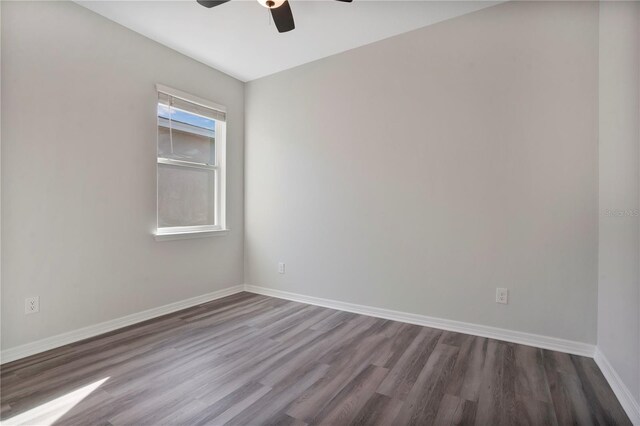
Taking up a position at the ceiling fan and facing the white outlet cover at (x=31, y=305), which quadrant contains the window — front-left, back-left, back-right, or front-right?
front-right

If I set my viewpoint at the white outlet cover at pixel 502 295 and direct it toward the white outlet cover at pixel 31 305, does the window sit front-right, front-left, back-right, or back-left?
front-right

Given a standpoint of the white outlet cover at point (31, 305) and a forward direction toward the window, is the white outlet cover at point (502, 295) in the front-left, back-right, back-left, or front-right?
front-right

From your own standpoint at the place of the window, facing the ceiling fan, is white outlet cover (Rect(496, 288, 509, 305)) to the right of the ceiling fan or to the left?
left

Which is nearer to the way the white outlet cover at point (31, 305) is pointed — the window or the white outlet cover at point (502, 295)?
the white outlet cover

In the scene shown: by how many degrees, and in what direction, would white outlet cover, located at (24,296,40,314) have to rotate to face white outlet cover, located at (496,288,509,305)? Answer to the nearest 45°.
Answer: approximately 45° to its left

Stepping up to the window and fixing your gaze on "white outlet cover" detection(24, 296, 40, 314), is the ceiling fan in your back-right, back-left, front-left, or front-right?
front-left

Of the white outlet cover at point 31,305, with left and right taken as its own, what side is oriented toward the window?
left
